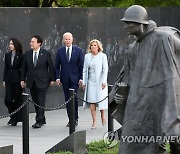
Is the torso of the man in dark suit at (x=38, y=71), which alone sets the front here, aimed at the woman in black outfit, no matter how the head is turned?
no

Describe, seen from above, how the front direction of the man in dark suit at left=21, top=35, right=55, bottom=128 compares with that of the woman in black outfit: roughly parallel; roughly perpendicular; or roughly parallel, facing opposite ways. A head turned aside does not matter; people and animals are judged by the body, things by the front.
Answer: roughly parallel

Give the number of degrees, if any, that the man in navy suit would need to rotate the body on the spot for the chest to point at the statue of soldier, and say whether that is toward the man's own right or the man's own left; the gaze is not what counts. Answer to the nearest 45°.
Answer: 0° — they already face it

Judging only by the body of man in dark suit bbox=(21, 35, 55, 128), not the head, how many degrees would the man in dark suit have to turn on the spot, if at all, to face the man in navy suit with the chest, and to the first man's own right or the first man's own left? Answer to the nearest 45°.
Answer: approximately 135° to the first man's own left

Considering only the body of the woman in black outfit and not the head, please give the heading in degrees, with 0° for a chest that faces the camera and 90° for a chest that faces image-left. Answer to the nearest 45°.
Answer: approximately 45°

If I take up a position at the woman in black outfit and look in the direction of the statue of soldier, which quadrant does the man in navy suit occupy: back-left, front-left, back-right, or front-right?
front-left

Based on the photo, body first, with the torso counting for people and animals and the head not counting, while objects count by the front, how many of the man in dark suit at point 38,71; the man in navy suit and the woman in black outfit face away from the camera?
0

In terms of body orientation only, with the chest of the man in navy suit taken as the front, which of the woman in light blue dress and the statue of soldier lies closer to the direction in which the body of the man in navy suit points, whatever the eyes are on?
the statue of soldier

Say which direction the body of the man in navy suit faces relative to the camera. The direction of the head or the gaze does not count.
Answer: toward the camera

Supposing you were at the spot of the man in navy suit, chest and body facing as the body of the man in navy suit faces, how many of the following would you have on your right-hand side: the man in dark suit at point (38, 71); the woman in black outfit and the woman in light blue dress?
2

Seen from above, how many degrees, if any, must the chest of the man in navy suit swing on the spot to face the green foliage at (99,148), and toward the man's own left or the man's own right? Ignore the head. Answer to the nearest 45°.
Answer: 0° — they already face it

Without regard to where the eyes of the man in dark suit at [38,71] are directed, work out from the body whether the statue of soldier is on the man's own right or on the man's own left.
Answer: on the man's own left

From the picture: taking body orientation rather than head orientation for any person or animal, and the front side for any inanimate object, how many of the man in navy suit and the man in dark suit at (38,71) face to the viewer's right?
0

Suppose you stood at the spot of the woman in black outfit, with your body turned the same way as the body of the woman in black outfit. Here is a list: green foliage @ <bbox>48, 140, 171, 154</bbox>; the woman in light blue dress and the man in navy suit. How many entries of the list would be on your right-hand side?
0

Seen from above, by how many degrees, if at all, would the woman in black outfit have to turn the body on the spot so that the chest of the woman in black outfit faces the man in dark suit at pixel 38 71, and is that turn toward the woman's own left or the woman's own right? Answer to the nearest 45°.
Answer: approximately 90° to the woman's own left
